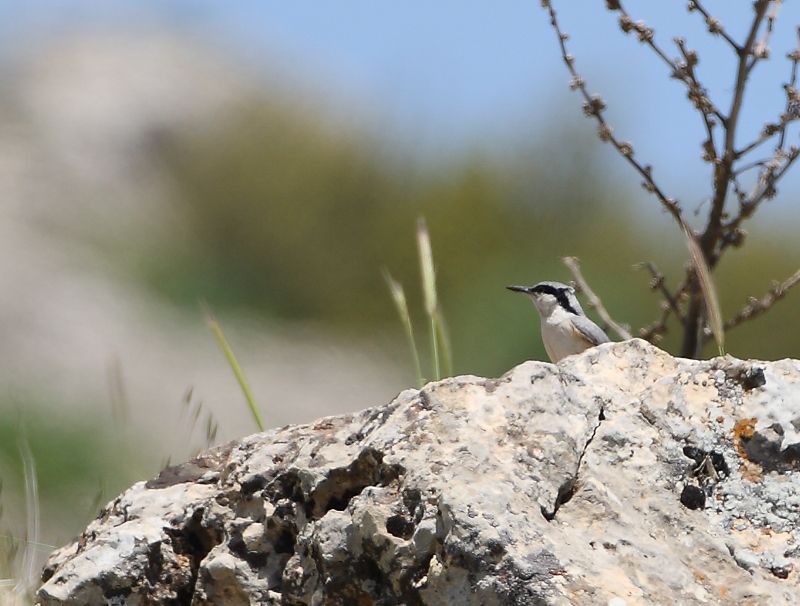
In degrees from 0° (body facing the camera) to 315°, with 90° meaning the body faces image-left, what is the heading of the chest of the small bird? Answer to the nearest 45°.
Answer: approximately 90°

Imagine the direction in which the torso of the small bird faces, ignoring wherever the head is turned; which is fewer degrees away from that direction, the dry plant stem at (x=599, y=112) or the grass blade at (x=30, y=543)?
the grass blade

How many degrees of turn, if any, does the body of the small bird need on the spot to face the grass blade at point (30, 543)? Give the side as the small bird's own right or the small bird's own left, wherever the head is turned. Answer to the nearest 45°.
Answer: approximately 45° to the small bird's own left
